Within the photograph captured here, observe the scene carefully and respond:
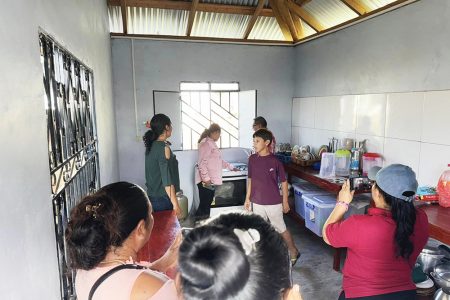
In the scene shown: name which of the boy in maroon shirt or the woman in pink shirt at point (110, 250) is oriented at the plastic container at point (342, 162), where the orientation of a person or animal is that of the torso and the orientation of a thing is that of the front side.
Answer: the woman in pink shirt

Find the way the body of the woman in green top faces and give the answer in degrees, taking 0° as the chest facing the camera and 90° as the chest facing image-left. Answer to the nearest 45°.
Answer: approximately 225°

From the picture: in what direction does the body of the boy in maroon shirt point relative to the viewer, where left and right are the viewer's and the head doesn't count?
facing the viewer and to the left of the viewer

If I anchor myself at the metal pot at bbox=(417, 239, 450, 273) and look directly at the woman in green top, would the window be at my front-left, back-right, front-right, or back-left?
front-right

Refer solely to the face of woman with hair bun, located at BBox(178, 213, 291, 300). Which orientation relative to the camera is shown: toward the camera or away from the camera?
away from the camera

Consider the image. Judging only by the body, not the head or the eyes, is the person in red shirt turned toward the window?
yes

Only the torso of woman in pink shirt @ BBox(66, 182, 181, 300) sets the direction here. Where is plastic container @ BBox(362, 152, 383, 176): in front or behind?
in front

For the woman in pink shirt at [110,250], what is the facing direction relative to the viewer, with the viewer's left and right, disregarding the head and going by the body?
facing away from the viewer and to the right of the viewer

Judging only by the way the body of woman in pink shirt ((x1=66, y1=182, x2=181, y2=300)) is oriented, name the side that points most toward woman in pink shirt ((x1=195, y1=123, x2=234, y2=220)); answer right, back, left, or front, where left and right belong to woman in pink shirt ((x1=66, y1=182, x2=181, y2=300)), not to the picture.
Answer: front

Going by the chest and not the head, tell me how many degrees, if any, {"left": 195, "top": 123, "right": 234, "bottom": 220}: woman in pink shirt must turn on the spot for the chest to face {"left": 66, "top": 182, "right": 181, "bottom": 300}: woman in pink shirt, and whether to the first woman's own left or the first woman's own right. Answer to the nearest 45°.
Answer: approximately 90° to the first woman's own right

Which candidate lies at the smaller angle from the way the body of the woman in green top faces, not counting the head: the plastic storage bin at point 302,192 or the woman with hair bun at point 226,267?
the plastic storage bin

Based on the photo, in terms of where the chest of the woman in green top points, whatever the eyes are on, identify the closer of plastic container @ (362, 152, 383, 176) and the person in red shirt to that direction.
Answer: the plastic container

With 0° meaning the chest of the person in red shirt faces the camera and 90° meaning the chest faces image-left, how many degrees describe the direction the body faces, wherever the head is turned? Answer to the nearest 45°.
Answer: approximately 135°
